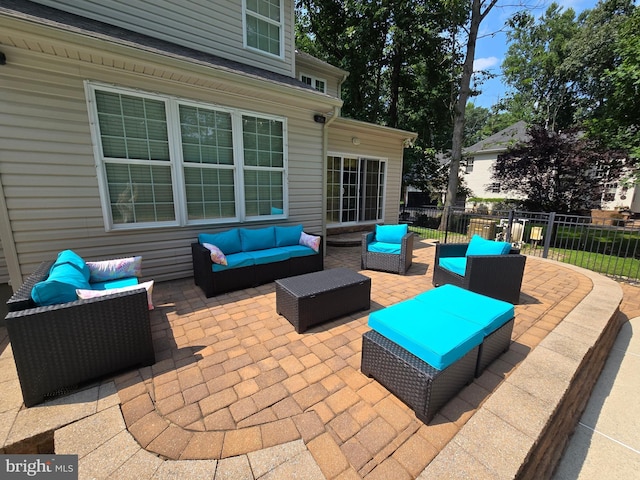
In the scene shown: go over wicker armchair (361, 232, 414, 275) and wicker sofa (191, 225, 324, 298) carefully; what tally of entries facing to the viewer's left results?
0

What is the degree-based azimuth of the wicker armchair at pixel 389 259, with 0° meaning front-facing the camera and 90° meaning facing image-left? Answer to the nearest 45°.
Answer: approximately 0°

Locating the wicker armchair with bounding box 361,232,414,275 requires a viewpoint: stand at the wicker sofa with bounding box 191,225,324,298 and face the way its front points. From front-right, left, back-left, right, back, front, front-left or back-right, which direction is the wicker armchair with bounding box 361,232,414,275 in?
front-left

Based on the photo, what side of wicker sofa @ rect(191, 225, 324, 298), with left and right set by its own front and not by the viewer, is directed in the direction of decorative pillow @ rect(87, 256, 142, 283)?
right

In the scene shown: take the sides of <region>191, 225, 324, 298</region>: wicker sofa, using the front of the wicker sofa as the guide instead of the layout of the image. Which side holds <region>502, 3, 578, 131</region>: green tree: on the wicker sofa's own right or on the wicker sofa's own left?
on the wicker sofa's own left

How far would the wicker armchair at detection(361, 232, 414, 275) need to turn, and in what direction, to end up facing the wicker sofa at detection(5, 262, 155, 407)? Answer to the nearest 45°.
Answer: approximately 45° to its right

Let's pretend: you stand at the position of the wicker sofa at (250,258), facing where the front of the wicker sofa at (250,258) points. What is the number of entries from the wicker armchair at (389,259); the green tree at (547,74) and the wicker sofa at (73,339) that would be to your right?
1

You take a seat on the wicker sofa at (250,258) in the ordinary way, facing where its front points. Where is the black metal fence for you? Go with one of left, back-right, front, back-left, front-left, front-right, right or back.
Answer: front-left

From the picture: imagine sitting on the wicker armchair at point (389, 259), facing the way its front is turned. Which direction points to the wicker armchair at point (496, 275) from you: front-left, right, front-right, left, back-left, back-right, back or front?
front-left

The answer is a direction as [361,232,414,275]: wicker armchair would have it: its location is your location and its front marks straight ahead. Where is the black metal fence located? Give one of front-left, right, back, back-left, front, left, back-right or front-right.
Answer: back-left

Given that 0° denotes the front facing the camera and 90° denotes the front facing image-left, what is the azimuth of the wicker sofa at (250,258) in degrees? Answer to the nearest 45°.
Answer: approximately 315°
